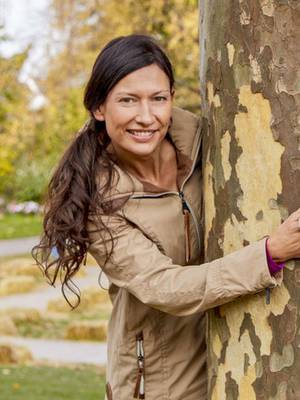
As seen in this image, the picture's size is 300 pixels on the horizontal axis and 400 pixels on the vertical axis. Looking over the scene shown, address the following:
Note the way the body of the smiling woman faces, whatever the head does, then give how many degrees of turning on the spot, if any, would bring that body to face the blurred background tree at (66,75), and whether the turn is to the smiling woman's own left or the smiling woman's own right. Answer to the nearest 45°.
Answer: approximately 135° to the smiling woman's own left

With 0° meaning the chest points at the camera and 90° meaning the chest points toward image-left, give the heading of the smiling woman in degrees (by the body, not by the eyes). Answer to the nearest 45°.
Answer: approximately 315°
